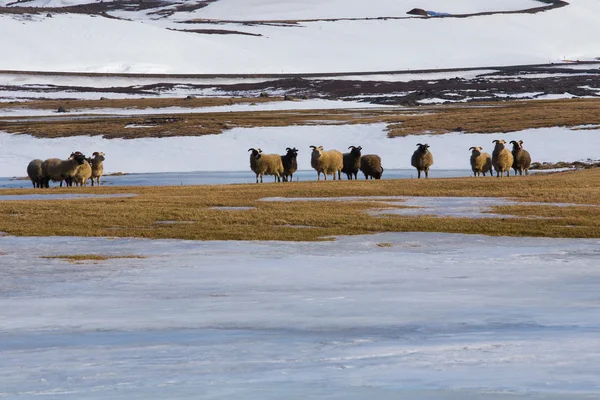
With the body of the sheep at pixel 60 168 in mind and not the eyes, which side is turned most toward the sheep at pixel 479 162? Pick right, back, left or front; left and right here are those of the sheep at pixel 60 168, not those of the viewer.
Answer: front

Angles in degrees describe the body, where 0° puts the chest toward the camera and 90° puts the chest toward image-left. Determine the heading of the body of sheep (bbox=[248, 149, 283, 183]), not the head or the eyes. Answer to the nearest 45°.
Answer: approximately 45°

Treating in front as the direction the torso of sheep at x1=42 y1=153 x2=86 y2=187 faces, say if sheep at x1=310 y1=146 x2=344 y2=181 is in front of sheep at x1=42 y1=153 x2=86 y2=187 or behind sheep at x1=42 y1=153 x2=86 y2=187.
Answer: in front

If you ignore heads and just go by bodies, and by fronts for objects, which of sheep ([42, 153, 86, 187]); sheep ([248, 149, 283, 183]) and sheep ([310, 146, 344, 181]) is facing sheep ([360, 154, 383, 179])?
sheep ([42, 153, 86, 187])

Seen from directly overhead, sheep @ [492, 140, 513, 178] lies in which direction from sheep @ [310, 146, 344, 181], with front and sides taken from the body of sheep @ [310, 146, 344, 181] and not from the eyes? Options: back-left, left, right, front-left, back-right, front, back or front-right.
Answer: back-left

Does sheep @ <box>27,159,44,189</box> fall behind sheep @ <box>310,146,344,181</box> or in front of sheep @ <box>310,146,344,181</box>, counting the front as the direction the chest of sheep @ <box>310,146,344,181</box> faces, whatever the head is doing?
in front

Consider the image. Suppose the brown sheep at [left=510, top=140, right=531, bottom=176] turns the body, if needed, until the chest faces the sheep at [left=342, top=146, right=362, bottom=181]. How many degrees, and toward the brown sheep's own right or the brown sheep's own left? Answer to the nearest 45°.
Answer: approximately 45° to the brown sheep's own right

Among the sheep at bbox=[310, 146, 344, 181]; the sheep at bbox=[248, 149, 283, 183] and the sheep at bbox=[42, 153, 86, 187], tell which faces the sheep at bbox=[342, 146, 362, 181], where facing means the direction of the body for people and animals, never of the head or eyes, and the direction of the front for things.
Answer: the sheep at bbox=[42, 153, 86, 187]

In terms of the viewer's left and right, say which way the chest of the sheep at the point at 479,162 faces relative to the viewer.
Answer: facing the viewer and to the left of the viewer

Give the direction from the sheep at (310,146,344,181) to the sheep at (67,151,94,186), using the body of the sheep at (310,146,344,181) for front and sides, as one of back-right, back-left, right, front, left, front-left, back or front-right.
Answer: front-right

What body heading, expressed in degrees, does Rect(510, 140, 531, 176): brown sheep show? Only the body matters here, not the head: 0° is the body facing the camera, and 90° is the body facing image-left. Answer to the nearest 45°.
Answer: approximately 45°

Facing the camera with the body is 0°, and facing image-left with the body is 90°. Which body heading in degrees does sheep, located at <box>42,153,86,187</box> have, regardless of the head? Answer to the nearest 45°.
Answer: approximately 270°

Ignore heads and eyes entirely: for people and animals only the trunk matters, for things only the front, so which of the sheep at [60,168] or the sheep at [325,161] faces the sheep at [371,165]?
the sheep at [60,168]

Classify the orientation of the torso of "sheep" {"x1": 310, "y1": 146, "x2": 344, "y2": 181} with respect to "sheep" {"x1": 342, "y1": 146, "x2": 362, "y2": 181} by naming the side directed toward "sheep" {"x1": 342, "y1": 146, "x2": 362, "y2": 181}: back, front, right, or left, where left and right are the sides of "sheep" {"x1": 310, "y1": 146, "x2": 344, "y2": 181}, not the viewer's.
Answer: back
